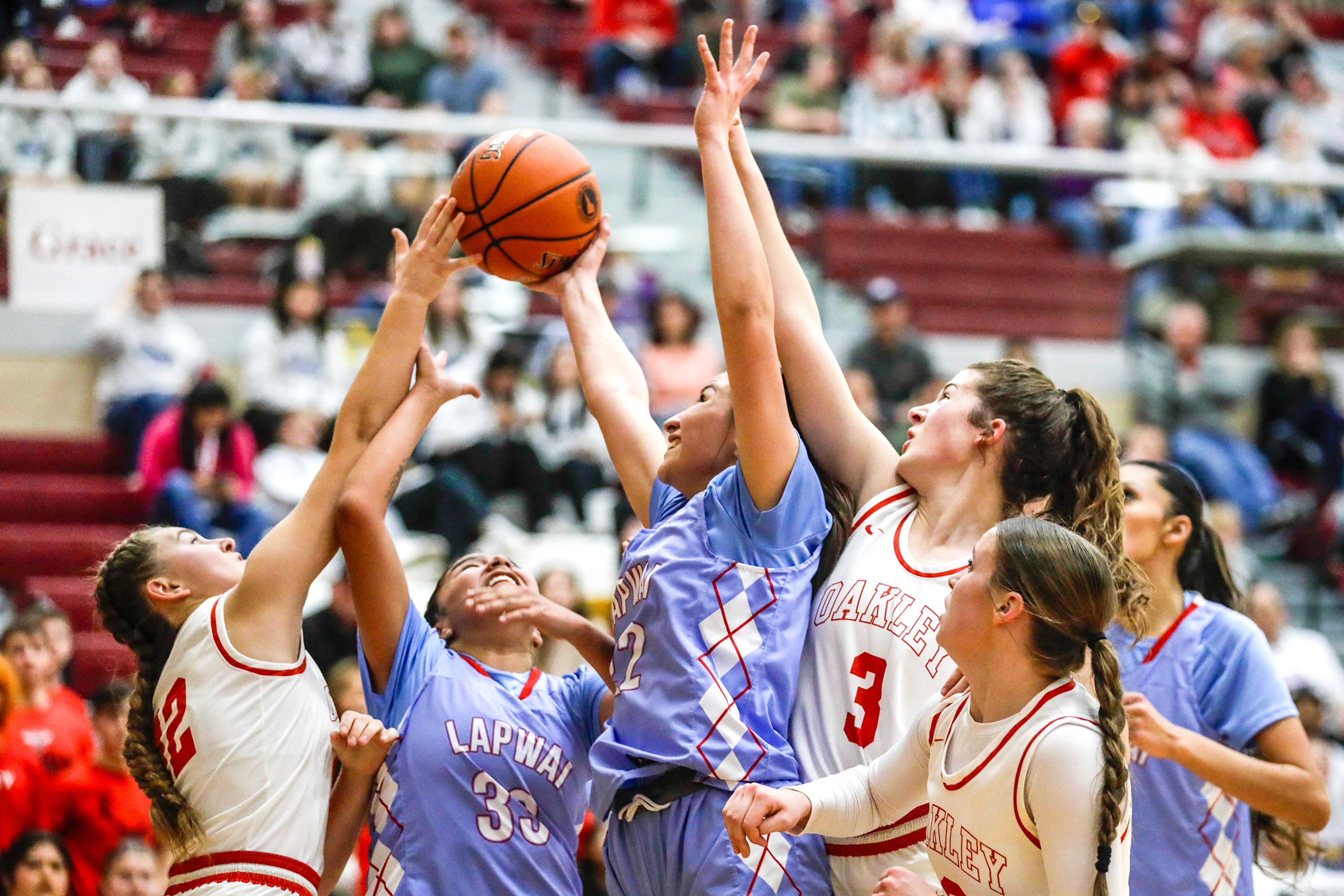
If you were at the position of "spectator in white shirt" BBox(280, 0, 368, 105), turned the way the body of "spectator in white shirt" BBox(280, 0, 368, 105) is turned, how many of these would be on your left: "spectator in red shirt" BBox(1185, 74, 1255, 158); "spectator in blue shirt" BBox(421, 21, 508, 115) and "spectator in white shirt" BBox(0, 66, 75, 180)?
2

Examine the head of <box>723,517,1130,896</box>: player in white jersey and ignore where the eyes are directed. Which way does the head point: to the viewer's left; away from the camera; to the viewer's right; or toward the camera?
to the viewer's left

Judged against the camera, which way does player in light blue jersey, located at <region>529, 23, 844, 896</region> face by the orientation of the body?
to the viewer's left

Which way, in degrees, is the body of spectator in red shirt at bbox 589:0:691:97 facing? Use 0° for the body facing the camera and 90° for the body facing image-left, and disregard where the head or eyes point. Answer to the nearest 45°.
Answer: approximately 0°

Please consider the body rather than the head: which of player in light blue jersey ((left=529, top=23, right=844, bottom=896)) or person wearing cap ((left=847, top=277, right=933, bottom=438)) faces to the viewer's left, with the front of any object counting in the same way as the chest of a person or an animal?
the player in light blue jersey

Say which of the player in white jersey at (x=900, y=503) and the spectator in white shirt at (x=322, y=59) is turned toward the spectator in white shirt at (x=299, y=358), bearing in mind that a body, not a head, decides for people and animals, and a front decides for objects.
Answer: the spectator in white shirt at (x=322, y=59)

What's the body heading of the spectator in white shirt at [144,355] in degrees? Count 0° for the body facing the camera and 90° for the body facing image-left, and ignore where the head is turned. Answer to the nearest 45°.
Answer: approximately 0°

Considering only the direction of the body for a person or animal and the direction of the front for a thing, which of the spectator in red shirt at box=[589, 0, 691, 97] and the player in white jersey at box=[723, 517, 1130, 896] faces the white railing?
the spectator in red shirt

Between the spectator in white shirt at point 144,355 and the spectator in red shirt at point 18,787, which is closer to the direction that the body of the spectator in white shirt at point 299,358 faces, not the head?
the spectator in red shirt

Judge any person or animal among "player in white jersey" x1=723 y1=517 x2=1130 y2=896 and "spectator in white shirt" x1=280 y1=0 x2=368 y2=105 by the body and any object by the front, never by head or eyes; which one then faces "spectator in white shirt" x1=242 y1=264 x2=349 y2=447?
"spectator in white shirt" x1=280 y1=0 x2=368 y2=105
